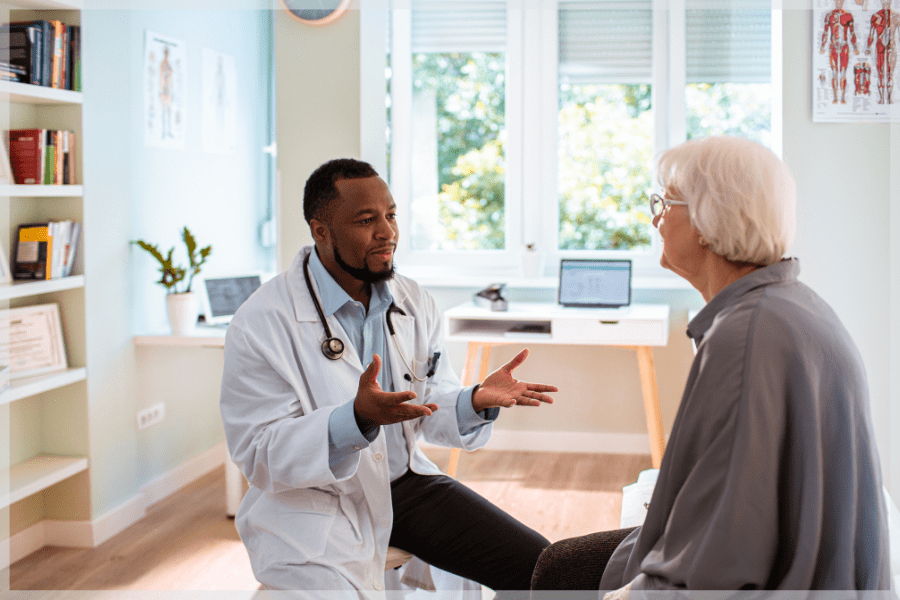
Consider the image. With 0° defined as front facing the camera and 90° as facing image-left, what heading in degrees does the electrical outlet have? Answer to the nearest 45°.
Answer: approximately 315°

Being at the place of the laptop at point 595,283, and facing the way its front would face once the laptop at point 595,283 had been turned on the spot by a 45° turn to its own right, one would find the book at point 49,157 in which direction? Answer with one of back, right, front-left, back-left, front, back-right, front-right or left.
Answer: front

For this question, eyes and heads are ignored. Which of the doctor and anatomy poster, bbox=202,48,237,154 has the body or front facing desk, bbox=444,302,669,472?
the anatomy poster

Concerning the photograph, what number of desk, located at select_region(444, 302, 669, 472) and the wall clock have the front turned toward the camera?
2

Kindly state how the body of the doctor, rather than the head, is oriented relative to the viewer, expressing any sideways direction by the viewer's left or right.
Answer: facing the viewer and to the right of the viewer

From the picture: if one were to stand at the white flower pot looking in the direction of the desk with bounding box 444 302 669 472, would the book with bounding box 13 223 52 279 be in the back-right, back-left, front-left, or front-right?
back-right

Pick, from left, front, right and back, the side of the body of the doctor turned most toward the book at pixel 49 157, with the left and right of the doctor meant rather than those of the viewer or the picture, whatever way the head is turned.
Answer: back
